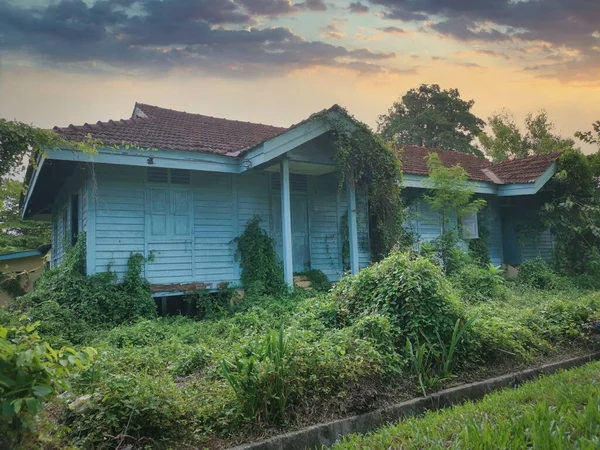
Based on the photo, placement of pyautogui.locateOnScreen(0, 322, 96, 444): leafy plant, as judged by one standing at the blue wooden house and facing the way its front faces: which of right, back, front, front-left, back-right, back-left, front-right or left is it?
front

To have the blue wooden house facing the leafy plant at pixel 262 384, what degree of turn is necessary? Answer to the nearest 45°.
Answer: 0° — it already faces it

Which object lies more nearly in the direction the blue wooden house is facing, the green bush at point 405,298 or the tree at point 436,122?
the green bush

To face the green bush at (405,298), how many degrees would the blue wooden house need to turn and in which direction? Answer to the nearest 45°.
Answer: approximately 45° to its left

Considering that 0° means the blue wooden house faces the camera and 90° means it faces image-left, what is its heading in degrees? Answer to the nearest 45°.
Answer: approximately 0°

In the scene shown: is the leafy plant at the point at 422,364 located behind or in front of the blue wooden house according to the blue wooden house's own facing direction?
in front

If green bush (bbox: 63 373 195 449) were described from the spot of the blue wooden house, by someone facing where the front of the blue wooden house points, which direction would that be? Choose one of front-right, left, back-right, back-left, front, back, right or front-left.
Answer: front

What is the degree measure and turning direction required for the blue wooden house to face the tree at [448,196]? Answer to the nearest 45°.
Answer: approximately 90° to its left
